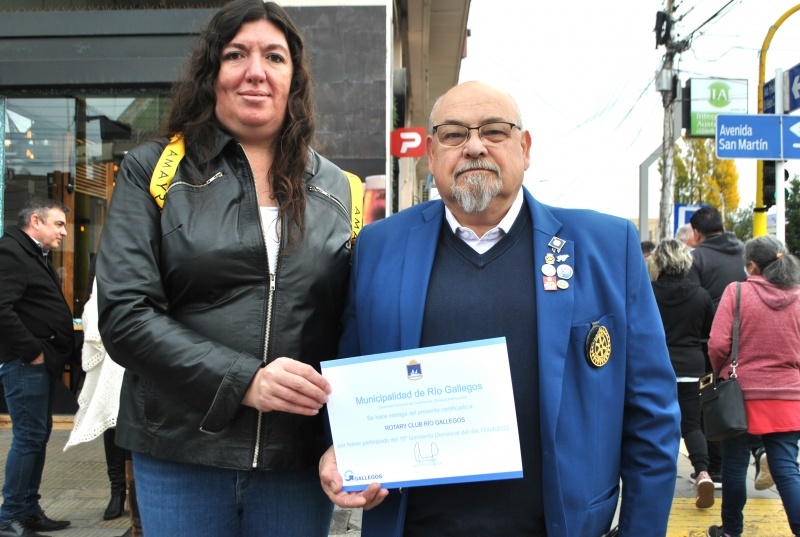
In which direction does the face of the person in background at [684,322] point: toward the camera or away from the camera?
away from the camera

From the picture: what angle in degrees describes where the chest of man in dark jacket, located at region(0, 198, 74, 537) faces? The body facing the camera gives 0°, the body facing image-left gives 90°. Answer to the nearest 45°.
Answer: approximately 270°

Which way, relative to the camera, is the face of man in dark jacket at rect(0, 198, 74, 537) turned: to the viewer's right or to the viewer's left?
to the viewer's right

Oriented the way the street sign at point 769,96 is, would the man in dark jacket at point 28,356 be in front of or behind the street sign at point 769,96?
in front

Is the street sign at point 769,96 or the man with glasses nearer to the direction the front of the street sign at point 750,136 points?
the man with glasses

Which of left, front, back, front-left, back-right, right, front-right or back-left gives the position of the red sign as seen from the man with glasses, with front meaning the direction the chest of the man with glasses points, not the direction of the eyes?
back

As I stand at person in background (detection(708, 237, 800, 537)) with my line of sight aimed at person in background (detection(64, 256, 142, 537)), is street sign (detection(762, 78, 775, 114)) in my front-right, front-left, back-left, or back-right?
back-right

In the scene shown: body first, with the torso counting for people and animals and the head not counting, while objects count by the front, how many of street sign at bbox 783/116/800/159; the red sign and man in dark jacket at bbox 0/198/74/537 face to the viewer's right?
1
